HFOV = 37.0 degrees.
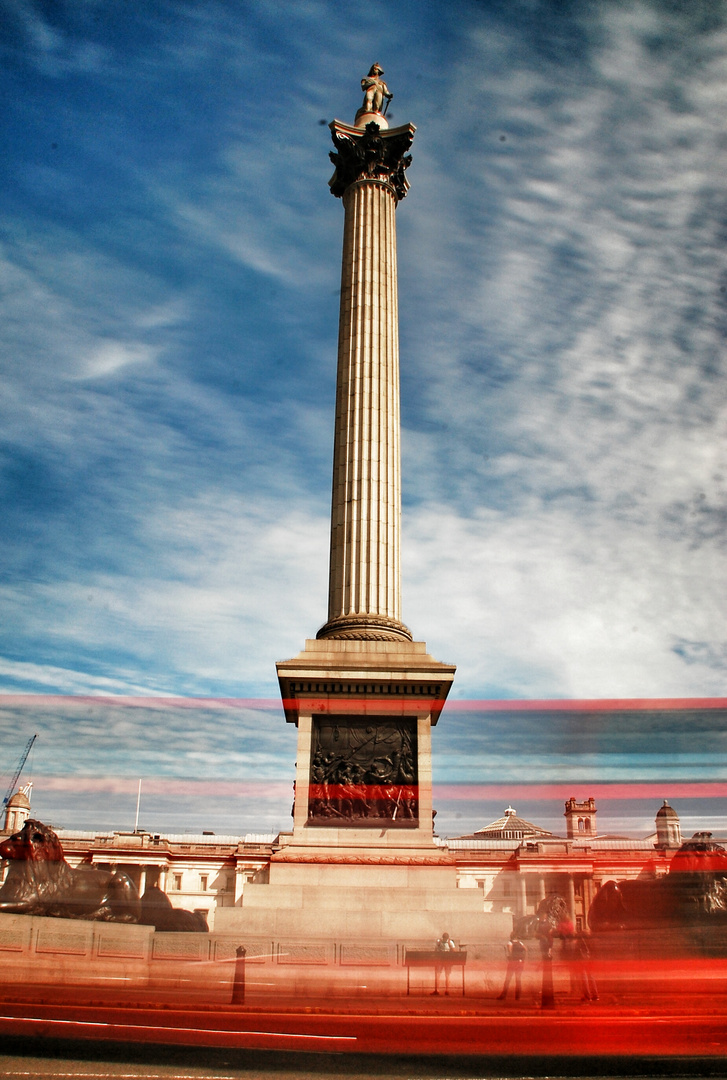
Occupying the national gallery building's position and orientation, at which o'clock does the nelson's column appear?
The nelson's column is roughly at 1 o'clock from the national gallery building.

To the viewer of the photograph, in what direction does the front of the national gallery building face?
facing the viewer
